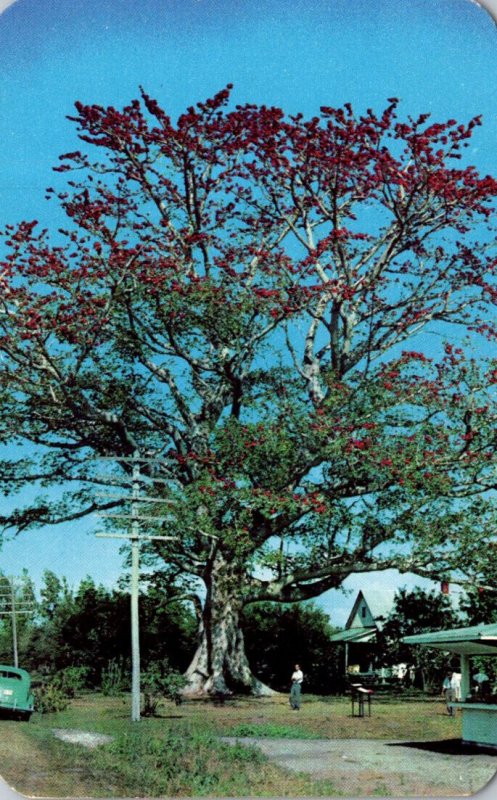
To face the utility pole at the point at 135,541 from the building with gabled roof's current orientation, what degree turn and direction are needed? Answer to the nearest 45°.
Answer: approximately 45° to its right

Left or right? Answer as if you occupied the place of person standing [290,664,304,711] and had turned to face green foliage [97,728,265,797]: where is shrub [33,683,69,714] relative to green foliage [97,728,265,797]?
right

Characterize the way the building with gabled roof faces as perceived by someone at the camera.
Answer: facing the viewer and to the left of the viewer

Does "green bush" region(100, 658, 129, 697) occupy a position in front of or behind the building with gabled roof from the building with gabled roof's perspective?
in front

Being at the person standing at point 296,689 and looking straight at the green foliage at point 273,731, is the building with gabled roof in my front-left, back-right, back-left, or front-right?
back-left

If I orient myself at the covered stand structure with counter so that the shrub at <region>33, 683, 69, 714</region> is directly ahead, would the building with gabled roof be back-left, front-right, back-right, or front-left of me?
front-right

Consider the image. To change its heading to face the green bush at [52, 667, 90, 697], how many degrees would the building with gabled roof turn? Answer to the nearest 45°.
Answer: approximately 45° to its right

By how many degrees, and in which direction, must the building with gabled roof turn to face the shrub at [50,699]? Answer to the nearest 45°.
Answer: approximately 45° to its right

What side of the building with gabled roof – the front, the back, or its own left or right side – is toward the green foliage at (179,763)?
front

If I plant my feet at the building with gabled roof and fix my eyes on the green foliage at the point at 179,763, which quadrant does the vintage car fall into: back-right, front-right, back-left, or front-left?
front-right

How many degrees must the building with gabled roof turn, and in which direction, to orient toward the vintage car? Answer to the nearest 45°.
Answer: approximately 45° to its right

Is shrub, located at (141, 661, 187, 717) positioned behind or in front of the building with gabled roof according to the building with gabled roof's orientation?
in front
